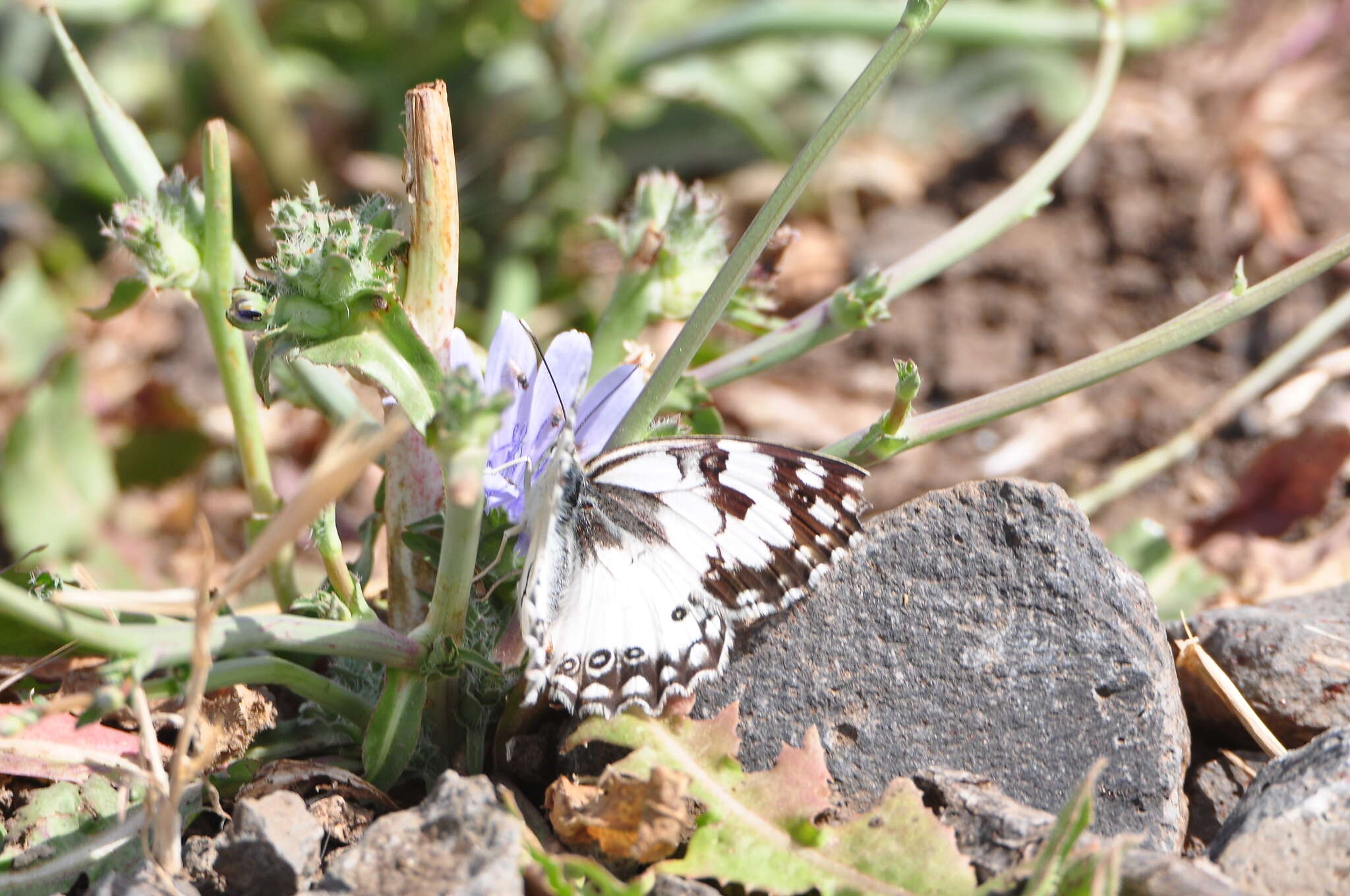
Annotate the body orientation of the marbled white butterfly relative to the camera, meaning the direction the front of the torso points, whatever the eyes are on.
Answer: away from the camera

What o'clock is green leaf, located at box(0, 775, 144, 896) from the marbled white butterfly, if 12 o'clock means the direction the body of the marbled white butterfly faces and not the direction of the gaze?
The green leaf is roughly at 9 o'clock from the marbled white butterfly.

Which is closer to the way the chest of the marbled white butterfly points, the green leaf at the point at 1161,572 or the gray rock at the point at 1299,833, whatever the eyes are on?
the green leaf

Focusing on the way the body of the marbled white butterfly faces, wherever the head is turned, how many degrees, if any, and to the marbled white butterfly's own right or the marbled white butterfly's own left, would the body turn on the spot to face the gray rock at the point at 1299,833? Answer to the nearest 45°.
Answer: approximately 90° to the marbled white butterfly's own right

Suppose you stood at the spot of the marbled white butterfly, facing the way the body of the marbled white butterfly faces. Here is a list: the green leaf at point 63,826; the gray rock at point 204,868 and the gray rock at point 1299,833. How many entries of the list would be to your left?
2

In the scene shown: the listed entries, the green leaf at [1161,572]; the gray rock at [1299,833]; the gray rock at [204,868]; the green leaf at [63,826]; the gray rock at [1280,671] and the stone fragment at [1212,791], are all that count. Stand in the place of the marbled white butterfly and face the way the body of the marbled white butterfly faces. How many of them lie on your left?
2

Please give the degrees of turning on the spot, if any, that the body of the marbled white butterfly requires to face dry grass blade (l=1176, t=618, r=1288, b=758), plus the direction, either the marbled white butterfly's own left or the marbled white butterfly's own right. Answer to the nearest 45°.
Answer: approximately 90° to the marbled white butterfly's own right

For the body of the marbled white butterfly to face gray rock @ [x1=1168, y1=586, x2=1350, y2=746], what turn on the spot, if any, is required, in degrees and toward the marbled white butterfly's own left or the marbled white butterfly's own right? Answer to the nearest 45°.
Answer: approximately 90° to the marbled white butterfly's own right

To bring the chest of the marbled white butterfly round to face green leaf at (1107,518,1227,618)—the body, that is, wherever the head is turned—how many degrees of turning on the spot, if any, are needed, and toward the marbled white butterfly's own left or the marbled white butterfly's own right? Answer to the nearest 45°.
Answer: approximately 45° to the marbled white butterfly's own right
